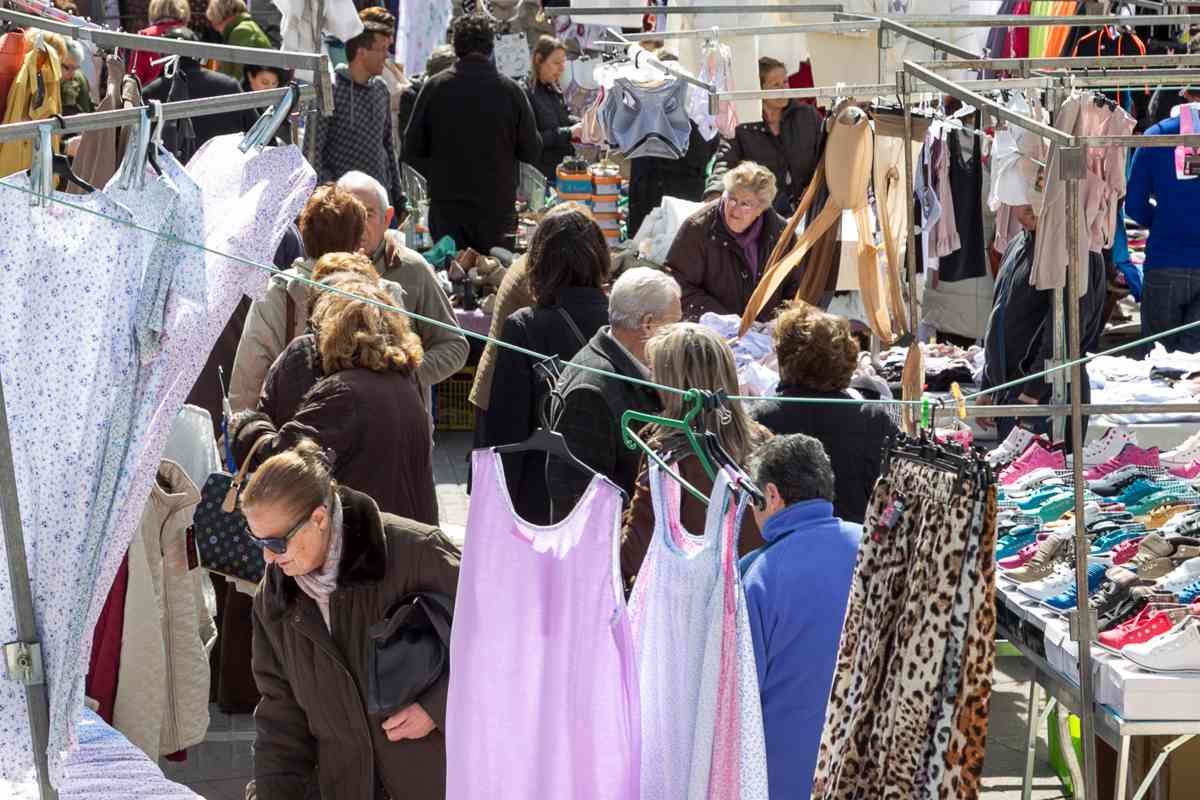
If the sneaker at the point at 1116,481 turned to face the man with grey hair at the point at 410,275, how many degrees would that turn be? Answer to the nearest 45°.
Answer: approximately 45° to its right

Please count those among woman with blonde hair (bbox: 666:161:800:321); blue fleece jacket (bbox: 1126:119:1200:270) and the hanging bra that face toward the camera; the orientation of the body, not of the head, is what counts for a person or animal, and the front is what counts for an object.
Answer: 2

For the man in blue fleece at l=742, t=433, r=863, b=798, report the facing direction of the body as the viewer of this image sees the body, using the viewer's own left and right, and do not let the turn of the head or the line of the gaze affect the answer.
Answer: facing away from the viewer and to the left of the viewer

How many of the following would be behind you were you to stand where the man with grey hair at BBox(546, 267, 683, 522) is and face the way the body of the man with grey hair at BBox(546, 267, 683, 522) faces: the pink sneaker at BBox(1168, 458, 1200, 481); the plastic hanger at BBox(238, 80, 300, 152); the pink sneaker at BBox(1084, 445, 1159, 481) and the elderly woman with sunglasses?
2

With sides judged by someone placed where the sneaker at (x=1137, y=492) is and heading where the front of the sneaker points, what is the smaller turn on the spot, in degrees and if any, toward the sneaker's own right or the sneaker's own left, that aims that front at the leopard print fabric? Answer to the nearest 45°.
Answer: approximately 45° to the sneaker's own left

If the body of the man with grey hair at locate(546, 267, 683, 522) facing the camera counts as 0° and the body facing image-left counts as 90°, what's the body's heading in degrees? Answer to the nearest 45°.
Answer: approximately 225°

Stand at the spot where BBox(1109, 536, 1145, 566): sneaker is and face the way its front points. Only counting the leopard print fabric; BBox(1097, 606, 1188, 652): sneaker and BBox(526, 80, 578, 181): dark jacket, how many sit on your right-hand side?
1

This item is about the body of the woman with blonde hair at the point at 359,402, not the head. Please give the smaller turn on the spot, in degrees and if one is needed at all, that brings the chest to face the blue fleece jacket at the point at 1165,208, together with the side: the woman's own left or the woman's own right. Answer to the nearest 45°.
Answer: approximately 90° to the woman's own right

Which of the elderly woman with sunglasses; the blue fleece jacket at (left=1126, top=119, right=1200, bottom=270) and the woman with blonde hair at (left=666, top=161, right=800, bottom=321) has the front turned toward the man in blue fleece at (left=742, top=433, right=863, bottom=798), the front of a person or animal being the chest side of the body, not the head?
the woman with blonde hair

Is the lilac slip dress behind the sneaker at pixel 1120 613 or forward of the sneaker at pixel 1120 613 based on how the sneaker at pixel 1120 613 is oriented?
forward

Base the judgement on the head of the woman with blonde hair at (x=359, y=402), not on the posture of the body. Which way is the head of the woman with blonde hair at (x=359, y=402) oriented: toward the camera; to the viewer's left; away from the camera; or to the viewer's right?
away from the camera

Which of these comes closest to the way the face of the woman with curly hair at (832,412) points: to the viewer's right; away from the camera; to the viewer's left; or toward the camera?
away from the camera
